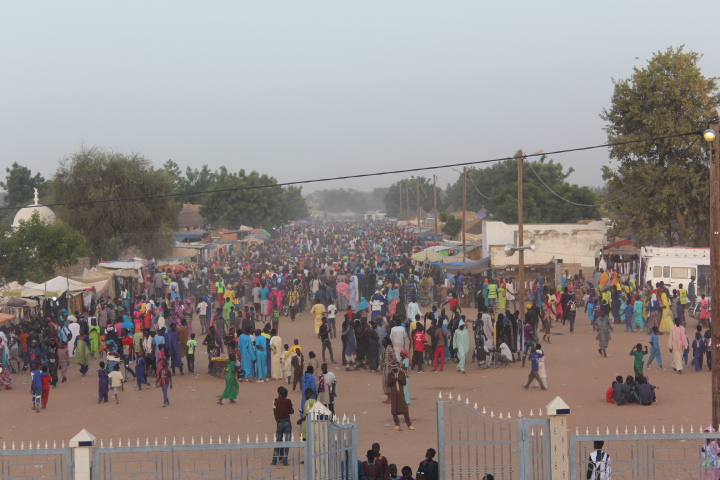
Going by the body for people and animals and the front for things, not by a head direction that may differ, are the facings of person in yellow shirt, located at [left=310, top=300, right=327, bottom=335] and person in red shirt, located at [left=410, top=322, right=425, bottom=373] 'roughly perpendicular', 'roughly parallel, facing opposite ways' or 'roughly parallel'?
roughly parallel
